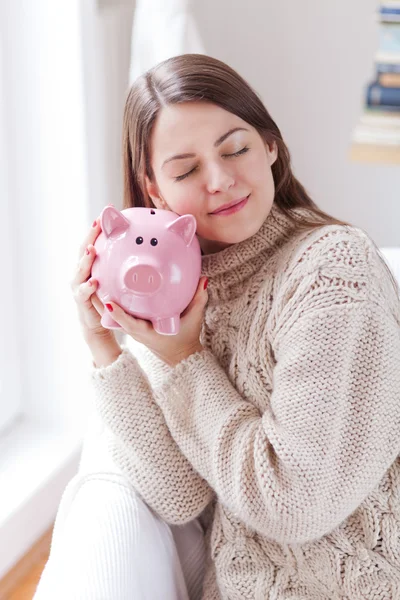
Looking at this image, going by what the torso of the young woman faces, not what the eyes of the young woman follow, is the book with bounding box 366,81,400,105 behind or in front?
behind

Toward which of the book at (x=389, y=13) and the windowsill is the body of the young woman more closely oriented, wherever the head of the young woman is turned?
the windowsill

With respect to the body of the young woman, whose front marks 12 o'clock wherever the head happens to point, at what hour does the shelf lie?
The shelf is roughly at 5 o'clock from the young woman.

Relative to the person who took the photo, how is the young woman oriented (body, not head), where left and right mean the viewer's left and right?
facing the viewer and to the left of the viewer

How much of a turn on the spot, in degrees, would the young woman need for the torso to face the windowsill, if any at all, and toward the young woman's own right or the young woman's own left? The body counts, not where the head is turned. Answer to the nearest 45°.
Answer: approximately 90° to the young woman's own right

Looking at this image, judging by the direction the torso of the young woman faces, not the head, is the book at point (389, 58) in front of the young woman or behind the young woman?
behind
